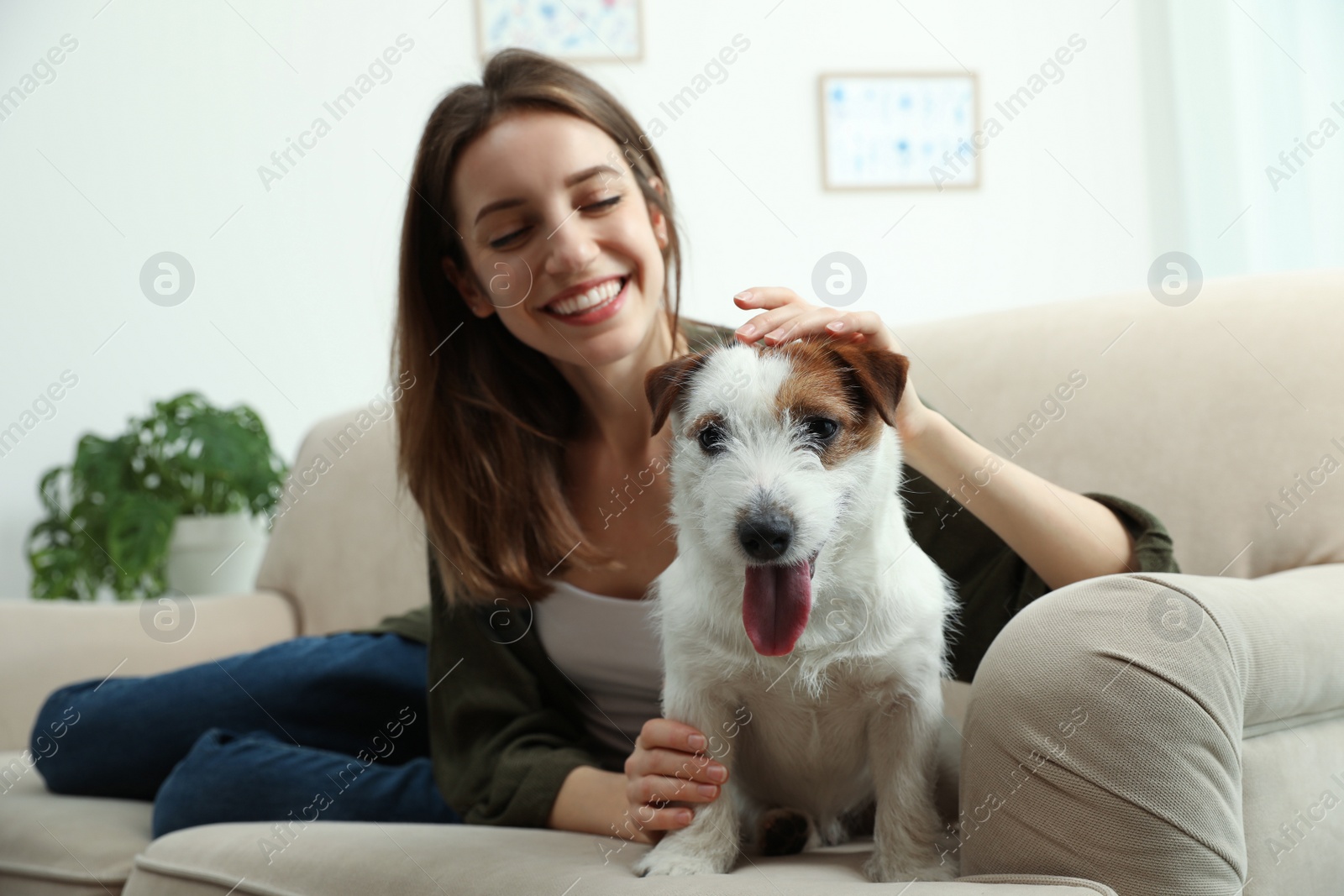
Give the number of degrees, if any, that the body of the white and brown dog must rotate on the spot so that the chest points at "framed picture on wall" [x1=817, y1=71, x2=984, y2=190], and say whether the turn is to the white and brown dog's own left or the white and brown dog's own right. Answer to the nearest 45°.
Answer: approximately 180°

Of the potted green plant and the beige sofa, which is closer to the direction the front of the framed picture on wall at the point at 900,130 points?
the beige sofa

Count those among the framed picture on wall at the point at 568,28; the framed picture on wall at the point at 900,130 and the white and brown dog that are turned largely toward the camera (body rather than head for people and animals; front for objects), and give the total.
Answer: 3

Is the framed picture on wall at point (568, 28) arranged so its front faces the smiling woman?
yes

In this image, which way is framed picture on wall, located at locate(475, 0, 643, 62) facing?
toward the camera

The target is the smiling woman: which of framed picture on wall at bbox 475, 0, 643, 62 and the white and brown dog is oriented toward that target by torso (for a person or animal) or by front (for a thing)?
the framed picture on wall

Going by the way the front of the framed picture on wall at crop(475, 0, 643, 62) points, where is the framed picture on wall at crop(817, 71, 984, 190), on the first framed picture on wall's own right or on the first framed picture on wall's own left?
on the first framed picture on wall's own left

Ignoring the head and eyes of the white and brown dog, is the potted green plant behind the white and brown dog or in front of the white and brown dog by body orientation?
behind

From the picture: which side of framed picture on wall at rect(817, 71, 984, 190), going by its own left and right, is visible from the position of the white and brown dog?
front

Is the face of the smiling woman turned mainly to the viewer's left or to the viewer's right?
to the viewer's right

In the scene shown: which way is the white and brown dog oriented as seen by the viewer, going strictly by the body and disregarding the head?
toward the camera

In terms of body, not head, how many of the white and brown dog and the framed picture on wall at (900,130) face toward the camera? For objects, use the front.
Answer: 2

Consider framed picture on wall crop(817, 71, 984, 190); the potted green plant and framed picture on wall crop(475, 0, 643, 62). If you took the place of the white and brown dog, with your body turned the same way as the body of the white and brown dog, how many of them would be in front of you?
0

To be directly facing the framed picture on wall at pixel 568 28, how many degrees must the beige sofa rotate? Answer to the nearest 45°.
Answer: approximately 135° to its right

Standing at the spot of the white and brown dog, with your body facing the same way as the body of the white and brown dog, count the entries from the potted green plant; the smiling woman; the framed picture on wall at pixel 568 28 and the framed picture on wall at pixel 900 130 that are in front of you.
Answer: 0
